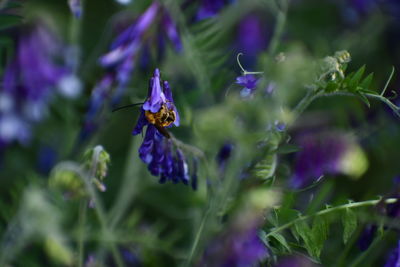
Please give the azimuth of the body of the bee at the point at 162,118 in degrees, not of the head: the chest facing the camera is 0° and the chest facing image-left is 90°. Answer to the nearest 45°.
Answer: approximately 90°
